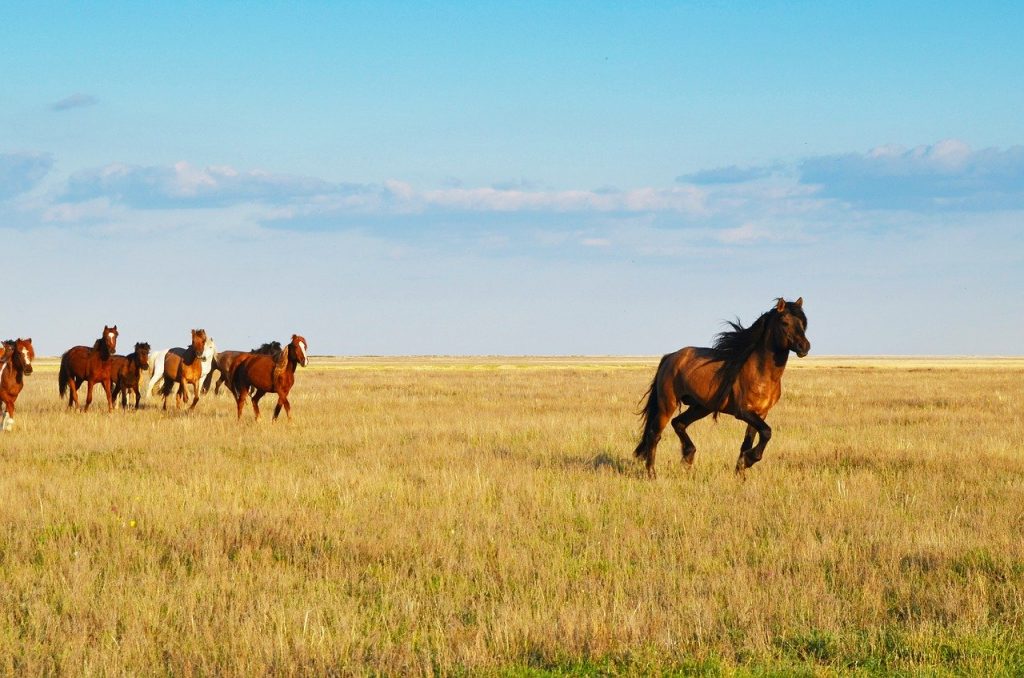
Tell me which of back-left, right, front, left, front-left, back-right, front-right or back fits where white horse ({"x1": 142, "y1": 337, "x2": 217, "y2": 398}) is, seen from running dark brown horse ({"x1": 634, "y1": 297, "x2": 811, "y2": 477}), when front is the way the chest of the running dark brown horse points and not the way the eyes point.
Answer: back

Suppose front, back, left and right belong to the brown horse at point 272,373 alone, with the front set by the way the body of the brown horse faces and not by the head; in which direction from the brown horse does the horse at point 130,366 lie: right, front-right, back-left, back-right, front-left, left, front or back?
back

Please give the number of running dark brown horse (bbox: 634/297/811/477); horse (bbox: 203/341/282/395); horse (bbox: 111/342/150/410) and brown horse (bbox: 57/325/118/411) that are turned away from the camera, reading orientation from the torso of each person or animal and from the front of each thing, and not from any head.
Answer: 0

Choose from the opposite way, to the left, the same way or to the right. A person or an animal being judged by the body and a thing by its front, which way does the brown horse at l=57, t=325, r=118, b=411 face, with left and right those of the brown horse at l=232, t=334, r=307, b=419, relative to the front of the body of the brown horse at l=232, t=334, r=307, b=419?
the same way

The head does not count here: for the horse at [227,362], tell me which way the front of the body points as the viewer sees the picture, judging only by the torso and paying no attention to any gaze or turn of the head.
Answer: to the viewer's right

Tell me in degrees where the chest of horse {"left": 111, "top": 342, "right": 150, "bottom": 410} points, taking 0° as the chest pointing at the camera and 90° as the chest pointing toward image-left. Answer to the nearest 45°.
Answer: approximately 315°

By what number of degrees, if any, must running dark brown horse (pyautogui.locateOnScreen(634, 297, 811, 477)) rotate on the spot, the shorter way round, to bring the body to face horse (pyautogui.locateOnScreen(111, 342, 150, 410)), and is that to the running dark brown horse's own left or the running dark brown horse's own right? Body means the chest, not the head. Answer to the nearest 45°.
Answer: approximately 180°

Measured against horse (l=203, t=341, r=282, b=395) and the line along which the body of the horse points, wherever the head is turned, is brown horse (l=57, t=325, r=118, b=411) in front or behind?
behind

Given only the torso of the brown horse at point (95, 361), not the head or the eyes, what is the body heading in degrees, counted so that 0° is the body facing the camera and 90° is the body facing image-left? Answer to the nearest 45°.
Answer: approximately 315°

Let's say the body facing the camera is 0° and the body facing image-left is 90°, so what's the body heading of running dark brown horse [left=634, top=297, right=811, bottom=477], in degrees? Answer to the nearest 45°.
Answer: approximately 315°

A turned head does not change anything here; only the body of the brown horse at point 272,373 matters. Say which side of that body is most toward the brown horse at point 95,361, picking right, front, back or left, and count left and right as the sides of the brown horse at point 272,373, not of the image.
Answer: back

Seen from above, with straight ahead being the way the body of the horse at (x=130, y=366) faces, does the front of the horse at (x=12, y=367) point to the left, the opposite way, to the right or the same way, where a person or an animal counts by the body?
the same way

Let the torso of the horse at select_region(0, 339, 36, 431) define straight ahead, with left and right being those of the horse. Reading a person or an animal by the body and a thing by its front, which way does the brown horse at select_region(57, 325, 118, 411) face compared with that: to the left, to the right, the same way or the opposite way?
the same way
